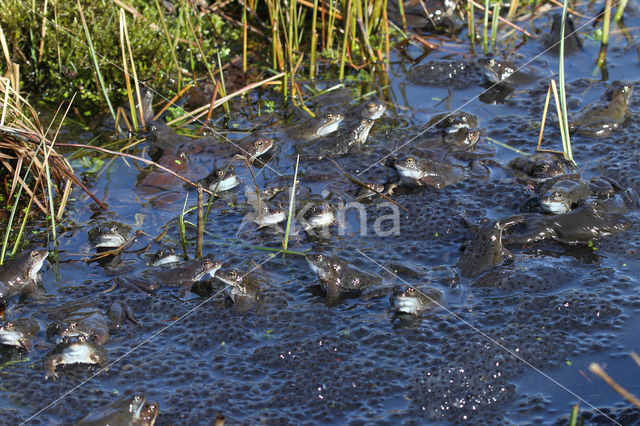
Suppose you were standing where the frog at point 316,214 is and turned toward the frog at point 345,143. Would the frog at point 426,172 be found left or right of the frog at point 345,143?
right

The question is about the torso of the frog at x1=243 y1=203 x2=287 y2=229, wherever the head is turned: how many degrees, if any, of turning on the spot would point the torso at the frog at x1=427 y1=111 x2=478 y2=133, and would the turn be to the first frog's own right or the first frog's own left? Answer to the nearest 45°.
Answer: approximately 90° to the first frog's own left

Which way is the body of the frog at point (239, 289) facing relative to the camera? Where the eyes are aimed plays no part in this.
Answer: to the viewer's left

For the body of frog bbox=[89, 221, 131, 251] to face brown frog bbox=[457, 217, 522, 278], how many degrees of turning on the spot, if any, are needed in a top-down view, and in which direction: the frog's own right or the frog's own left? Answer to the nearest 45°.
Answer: approximately 45° to the frog's own left

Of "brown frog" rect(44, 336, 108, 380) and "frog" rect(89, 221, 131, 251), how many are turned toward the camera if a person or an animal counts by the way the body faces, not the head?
2

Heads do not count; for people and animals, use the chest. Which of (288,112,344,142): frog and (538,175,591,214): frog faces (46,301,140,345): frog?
(538,175,591,214): frog

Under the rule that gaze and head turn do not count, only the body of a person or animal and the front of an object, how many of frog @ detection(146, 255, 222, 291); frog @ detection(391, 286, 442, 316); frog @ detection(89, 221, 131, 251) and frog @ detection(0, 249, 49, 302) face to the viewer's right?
2

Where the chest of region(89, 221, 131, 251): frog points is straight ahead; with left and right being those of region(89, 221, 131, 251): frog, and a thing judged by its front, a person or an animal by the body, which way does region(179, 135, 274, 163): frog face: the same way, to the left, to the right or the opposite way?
to the left

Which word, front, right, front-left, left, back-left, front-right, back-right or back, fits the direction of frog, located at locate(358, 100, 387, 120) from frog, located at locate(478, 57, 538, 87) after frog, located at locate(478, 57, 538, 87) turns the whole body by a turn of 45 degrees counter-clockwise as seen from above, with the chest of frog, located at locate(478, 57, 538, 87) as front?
front

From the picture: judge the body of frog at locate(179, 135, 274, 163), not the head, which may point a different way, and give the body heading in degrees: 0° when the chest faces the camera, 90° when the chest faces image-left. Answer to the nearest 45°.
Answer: approximately 270°

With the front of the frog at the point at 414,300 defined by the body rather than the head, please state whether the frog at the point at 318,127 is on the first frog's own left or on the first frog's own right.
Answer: on the first frog's own right

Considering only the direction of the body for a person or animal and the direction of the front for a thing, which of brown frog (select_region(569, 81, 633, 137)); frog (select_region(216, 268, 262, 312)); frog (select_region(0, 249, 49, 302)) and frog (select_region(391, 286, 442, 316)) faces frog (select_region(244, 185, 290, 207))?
frog (select_region(0, 249, 49, 302))

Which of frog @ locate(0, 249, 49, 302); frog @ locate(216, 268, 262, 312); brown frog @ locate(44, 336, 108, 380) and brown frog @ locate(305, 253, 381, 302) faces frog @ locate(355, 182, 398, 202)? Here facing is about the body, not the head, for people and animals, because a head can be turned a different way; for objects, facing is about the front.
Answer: frog @ locate(0, 249, 49, 302)

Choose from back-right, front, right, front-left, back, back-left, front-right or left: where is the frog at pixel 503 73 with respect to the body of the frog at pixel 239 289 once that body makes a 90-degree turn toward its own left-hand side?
back-left

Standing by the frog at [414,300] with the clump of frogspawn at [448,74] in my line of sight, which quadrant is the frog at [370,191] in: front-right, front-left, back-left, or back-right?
front-left

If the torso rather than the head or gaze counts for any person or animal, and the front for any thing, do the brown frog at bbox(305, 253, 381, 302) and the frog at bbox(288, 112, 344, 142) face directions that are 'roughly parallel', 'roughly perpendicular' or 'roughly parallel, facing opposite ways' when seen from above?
roughly parallel, facing opposite ways

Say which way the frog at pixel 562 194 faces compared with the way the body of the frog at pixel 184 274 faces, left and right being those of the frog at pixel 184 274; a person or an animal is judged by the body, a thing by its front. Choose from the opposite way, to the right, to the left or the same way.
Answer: the opposite way

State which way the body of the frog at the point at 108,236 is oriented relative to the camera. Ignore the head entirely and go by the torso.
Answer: toward the camera

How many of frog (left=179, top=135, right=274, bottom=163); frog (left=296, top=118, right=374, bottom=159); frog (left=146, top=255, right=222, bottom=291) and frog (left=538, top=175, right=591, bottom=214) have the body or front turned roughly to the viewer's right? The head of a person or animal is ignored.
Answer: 3

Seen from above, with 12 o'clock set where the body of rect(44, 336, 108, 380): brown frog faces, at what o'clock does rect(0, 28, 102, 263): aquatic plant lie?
The aquatic plant is roughly at 6 o'clock from the brown frog.

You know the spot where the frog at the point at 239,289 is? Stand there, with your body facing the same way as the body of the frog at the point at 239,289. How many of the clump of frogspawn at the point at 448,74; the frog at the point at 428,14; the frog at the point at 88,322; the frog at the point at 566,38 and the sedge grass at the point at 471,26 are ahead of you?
1
